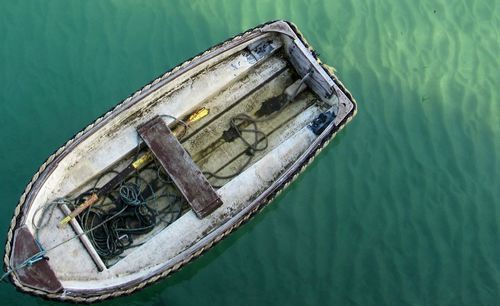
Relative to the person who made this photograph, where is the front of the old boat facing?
facing the viewer and to the left of the viewer
